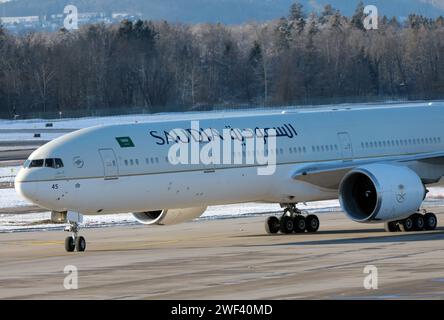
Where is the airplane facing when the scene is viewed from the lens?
facing the viewer and to the left of the viewer
